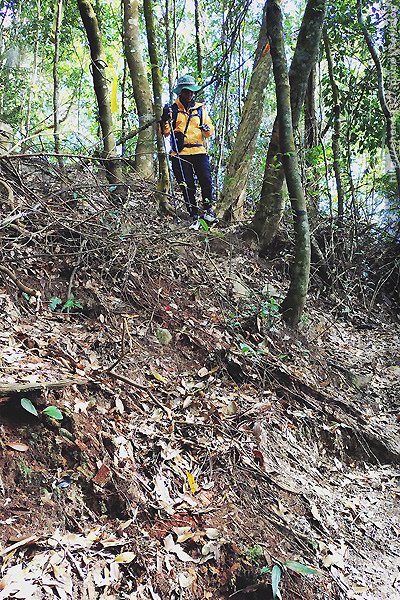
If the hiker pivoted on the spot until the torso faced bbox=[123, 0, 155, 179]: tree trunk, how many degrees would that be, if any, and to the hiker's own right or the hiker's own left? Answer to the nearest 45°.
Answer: approximately 135° to the hiker's own right

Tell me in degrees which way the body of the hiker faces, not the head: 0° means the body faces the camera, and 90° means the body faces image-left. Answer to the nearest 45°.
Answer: approximately 0°

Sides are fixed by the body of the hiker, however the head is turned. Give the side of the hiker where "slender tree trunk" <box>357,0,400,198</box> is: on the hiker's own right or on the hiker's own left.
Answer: on the hiker's own left

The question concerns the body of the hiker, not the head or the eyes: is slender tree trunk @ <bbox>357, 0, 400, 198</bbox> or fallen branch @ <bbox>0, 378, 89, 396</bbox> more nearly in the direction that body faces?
the fallen branch

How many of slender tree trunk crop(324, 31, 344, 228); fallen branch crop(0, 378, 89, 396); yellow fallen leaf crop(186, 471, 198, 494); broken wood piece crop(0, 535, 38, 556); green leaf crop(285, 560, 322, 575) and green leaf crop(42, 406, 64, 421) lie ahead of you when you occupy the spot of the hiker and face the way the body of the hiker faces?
5

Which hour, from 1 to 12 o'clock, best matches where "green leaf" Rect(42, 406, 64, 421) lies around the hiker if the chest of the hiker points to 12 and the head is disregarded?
The green leaf is roughly at 12 o'clock from the hiker.

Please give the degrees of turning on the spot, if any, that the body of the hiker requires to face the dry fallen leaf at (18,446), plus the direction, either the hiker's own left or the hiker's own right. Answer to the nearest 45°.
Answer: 0° — they already face it
